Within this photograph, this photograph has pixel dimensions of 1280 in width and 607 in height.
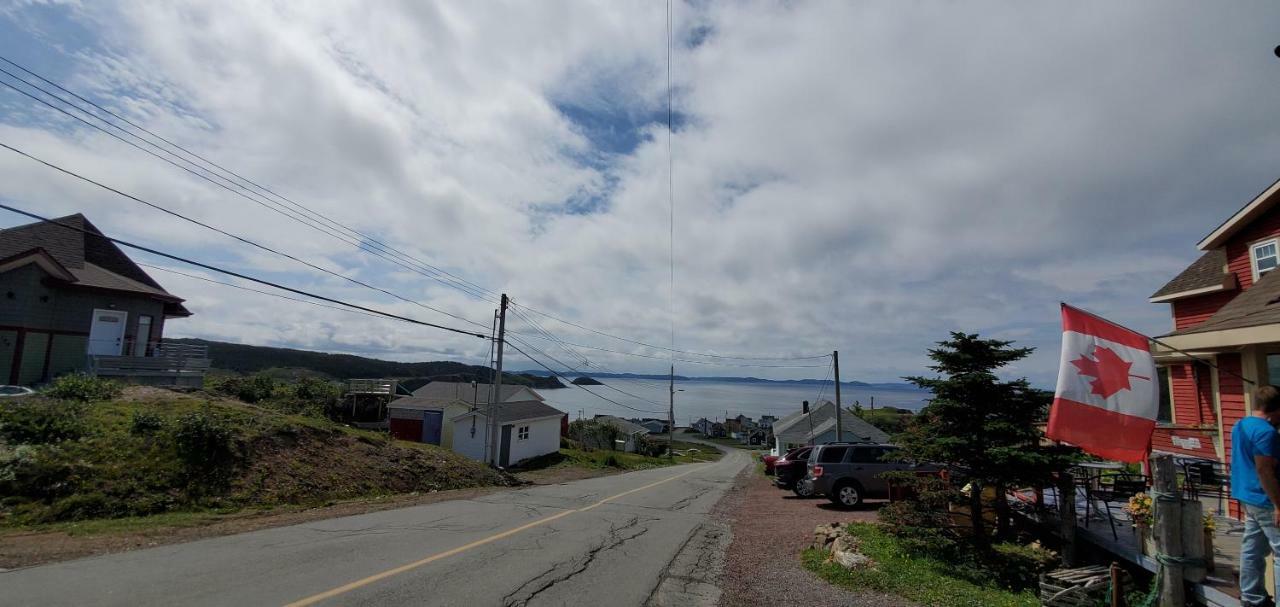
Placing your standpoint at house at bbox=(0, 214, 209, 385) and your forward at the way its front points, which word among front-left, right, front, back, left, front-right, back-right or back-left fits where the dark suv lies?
front-left

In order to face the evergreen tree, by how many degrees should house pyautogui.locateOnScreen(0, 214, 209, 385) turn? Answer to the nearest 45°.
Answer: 0° — it already faces it

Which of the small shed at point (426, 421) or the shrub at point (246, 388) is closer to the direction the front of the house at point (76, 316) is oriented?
the shrub

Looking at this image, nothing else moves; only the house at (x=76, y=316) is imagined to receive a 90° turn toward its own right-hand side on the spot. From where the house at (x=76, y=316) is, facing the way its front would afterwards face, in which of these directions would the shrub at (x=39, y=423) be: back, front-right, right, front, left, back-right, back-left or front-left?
left

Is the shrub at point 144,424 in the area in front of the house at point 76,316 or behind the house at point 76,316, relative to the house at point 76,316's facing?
in front

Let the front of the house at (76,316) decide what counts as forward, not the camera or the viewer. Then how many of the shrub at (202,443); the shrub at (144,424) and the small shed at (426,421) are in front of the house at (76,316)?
2

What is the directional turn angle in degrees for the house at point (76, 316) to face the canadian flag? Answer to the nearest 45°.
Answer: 0° — it already faces it

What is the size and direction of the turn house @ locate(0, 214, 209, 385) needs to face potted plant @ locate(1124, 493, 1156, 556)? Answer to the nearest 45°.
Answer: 0° — it already faces it

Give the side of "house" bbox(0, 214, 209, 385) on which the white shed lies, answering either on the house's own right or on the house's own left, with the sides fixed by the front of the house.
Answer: on the house's own left

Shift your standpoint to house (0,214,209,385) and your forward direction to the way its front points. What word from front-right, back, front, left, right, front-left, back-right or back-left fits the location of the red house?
front-left

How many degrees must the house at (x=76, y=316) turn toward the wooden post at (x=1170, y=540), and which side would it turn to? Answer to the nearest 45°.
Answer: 0° — it already faces it

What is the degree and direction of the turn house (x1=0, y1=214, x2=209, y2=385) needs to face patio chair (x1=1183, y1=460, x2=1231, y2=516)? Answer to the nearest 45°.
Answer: approximately 45° to its left

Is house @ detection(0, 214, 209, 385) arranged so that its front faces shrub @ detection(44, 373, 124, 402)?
yes

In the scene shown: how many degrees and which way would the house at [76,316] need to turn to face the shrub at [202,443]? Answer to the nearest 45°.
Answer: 0° — it already faces it

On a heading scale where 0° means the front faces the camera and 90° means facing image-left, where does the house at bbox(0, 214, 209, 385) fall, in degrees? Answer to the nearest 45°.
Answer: approximately 0°

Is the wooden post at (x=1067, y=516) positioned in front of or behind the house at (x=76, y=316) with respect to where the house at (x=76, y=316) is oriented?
in front

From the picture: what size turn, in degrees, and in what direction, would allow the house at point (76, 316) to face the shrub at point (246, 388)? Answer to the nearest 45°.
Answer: approximately 90° to its left
